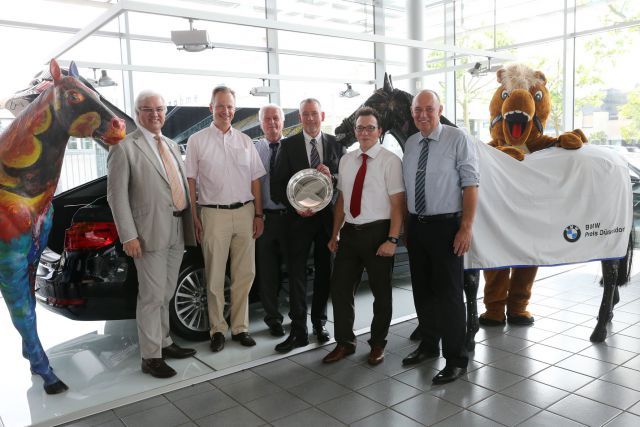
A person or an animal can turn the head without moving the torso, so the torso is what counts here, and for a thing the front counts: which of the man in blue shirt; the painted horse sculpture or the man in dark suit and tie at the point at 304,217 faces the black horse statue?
the painted horse sculpture

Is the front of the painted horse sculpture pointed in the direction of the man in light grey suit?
yes

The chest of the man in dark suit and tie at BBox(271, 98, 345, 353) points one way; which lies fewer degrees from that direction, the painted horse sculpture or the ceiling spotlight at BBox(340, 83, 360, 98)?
the painted horse sculpture

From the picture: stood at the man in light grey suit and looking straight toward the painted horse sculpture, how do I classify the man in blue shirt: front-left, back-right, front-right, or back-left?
back-left

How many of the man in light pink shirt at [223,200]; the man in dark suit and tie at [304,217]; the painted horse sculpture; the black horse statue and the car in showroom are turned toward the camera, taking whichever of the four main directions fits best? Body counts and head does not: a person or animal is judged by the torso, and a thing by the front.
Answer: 2

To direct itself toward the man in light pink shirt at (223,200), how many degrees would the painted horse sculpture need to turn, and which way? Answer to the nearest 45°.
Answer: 0° — it already faces them

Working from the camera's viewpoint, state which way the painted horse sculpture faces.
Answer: facing to the right of the viewer

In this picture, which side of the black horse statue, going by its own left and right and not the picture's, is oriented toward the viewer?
left

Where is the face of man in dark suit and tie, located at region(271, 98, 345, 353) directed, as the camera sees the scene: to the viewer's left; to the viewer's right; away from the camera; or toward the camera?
toward the camera

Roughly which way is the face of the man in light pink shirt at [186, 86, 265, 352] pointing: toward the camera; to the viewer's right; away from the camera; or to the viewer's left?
toward the camera

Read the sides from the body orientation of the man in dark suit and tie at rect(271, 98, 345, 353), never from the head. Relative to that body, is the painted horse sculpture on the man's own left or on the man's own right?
on the man's own right

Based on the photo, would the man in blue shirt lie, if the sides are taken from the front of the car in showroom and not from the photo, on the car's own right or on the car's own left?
on the car's own right

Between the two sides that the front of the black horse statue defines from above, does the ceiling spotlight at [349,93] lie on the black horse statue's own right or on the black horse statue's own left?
on the black horse statue's own right

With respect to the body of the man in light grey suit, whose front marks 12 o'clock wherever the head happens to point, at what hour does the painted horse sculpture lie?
The painted horse sculpture is roughly at 4 o'clock from the man in light grey suit.

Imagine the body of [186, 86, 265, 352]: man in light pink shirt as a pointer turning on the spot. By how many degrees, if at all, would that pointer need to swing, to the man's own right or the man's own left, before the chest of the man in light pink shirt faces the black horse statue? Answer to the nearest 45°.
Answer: approximately 90° to the man's own left

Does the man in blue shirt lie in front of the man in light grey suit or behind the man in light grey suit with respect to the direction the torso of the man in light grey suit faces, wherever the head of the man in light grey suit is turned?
in front

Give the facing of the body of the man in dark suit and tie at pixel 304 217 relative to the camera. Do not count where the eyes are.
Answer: toward the camera
